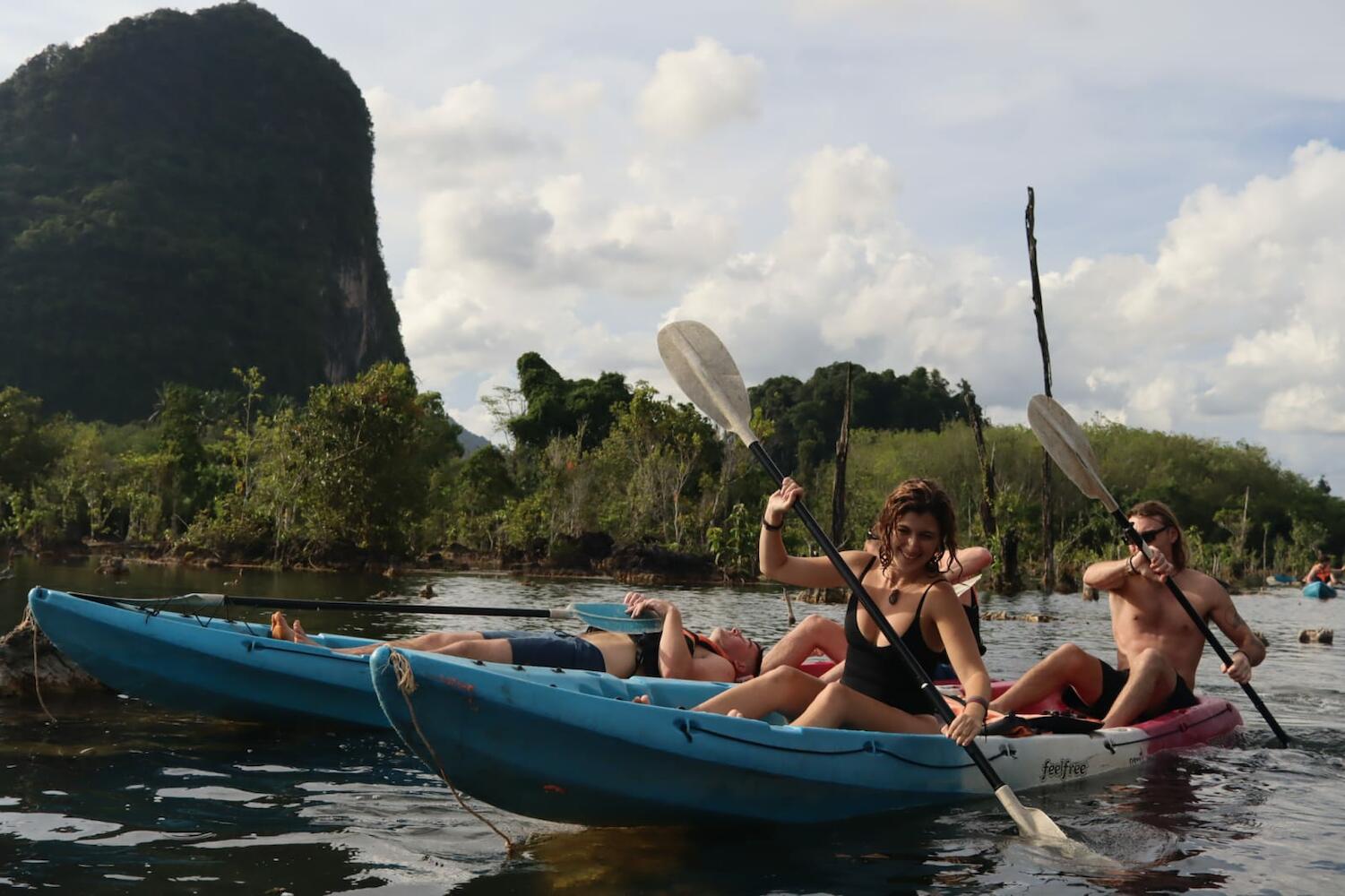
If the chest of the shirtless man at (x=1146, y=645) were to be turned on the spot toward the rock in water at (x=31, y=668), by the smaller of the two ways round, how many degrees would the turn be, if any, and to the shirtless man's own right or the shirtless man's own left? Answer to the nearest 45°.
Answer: approximately 45° to the shirtless man's own right

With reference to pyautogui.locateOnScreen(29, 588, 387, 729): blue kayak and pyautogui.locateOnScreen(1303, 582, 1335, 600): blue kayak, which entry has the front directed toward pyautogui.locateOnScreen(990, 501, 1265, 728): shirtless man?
pyautogui.locateOnScreen(1303, 582, 1335, 600): blue kayak

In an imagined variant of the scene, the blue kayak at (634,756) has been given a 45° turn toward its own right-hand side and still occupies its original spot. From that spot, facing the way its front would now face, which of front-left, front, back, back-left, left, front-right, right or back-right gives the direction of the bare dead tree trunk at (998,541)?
right

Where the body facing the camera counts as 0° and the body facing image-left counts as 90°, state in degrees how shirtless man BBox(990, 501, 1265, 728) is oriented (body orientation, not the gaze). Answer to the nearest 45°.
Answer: approximately 45°

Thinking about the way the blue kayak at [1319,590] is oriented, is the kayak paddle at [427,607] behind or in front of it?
in front

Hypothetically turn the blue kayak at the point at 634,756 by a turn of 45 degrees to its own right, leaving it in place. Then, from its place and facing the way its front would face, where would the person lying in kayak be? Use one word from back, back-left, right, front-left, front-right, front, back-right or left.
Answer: right

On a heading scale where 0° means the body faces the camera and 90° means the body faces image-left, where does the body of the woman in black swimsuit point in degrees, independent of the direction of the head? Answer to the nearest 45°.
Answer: approximately 45°

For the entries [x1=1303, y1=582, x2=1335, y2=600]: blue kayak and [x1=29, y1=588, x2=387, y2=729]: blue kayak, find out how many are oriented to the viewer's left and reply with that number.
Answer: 1

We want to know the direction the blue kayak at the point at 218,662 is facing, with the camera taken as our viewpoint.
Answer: facing to the left of the viewer

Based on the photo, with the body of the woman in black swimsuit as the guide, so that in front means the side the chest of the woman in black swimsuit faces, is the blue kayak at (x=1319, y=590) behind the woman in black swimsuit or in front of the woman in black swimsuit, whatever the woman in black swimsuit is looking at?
behind
